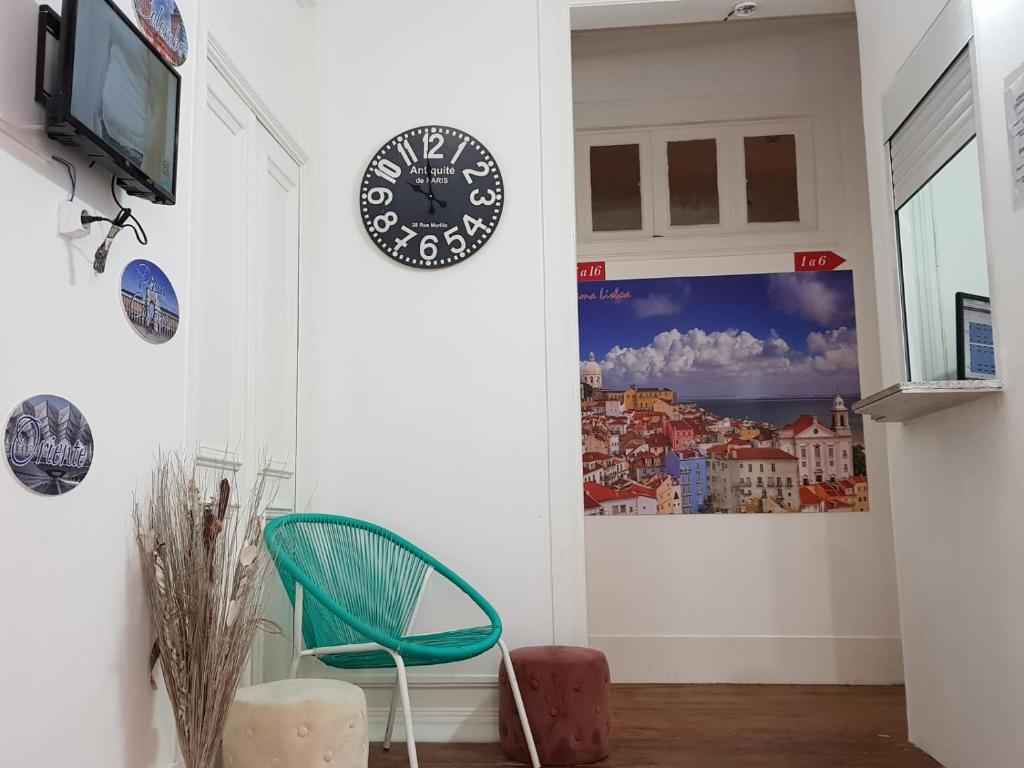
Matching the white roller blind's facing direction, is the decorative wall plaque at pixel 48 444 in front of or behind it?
in front

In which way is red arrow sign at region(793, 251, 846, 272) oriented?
toward the camera

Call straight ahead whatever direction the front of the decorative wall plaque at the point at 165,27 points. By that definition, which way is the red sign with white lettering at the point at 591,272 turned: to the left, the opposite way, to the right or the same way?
to the right

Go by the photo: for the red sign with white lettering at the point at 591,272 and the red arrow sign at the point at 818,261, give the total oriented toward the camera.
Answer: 2

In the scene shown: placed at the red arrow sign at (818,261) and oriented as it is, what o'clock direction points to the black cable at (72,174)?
The black cable is roughly at 1 o'clock from the red arrow sign.

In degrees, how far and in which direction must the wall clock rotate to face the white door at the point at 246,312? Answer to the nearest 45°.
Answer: approximately 45° to its right

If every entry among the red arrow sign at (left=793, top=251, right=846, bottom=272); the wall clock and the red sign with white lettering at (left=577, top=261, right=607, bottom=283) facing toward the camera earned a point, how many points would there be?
3

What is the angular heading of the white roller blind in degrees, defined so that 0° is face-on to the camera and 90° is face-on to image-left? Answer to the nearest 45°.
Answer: approximately 45°

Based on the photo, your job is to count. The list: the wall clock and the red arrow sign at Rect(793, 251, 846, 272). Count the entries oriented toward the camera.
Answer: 2

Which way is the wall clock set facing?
toward the camera

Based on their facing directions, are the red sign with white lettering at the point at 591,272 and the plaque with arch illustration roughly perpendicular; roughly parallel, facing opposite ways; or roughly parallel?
roughly perpendicular

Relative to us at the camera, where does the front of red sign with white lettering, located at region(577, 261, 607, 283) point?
facing the viewer
